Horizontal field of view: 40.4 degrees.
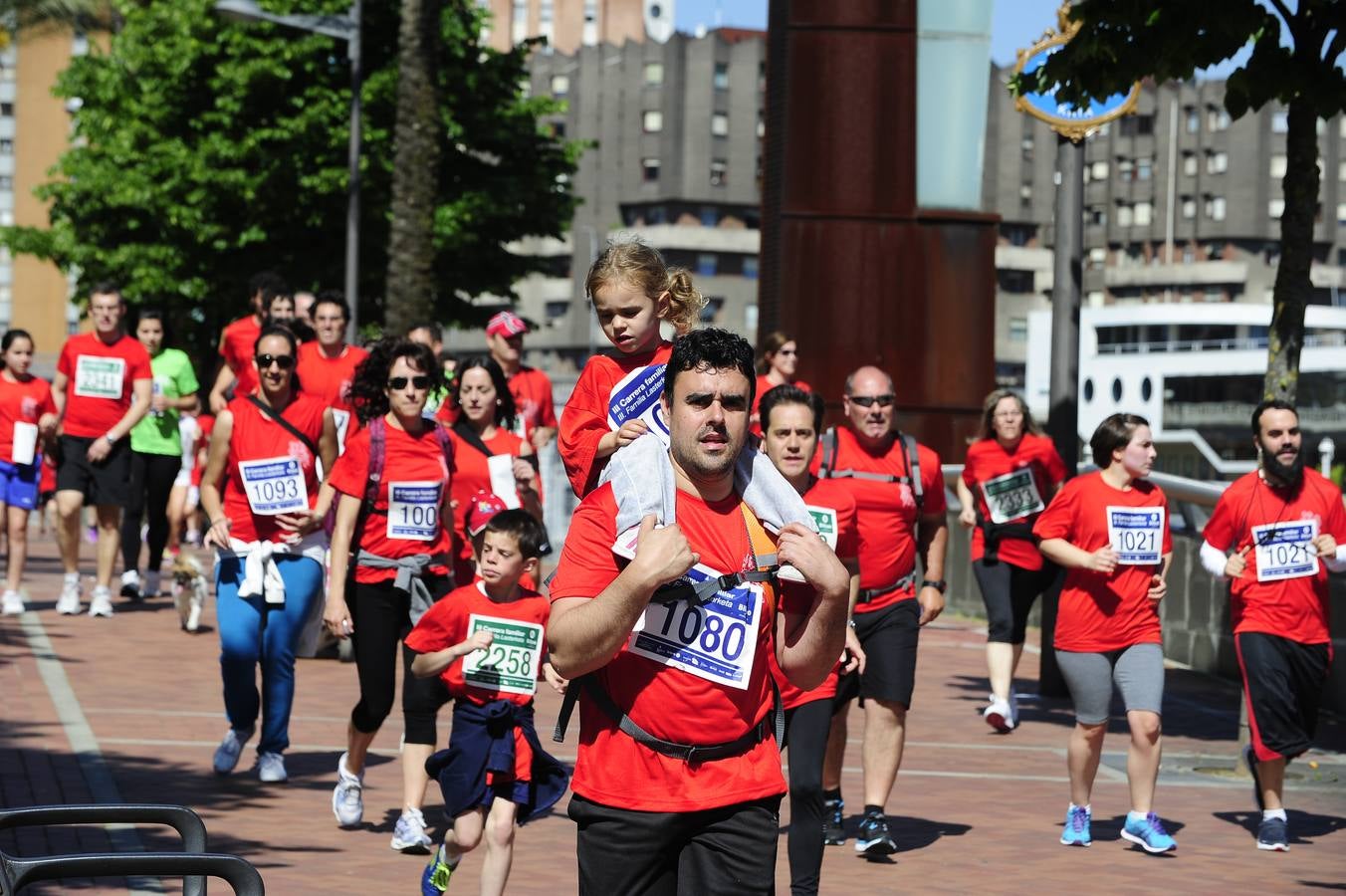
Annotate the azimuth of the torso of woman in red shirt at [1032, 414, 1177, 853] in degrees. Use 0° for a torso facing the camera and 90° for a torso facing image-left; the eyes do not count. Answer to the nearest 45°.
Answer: approximately 315°

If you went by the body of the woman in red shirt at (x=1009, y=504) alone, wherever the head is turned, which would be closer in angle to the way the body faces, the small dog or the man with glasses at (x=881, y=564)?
the man with glasses

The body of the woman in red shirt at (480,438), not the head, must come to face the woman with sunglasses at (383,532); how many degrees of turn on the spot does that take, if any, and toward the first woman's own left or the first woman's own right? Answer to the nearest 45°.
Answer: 0° — they already face them

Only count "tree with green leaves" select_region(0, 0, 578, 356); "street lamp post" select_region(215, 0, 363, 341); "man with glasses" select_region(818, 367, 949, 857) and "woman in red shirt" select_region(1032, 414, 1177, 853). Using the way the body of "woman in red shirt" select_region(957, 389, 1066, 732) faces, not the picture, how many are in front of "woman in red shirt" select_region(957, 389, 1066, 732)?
2

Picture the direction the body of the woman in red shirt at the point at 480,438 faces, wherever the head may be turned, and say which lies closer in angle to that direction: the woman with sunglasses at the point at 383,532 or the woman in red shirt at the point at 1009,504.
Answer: the woman with sunglasses

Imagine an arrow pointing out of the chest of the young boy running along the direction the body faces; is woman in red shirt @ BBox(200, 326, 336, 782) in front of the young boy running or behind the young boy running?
behind

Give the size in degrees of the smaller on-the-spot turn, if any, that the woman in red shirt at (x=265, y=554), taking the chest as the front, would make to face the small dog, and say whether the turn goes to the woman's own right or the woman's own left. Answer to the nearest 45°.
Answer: approximately 180°

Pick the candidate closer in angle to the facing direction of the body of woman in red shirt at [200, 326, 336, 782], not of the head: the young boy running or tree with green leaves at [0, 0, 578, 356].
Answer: the young boy running
